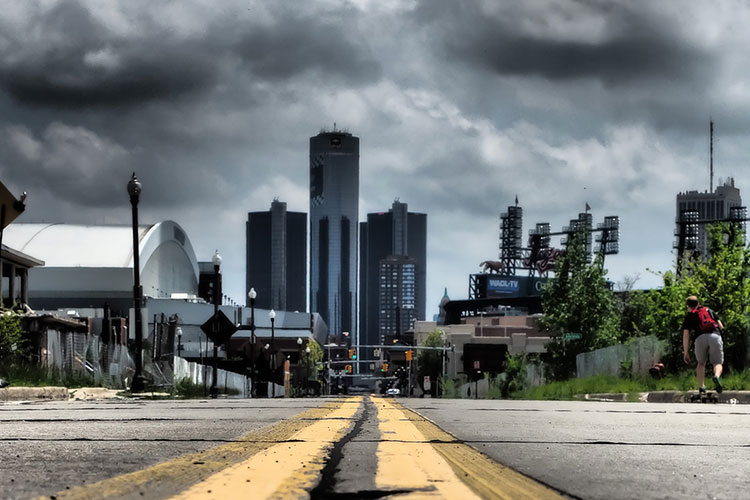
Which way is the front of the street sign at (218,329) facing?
away from the camera

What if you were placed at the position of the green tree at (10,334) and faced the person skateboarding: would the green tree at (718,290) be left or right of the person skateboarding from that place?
left

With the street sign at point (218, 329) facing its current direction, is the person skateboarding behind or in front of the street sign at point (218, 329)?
behind

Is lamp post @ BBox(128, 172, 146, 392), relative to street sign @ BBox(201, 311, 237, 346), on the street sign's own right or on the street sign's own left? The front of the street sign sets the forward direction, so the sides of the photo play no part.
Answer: on the street sign's own left

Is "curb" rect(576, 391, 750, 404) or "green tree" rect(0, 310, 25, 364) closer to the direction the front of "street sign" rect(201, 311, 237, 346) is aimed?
the green tree
